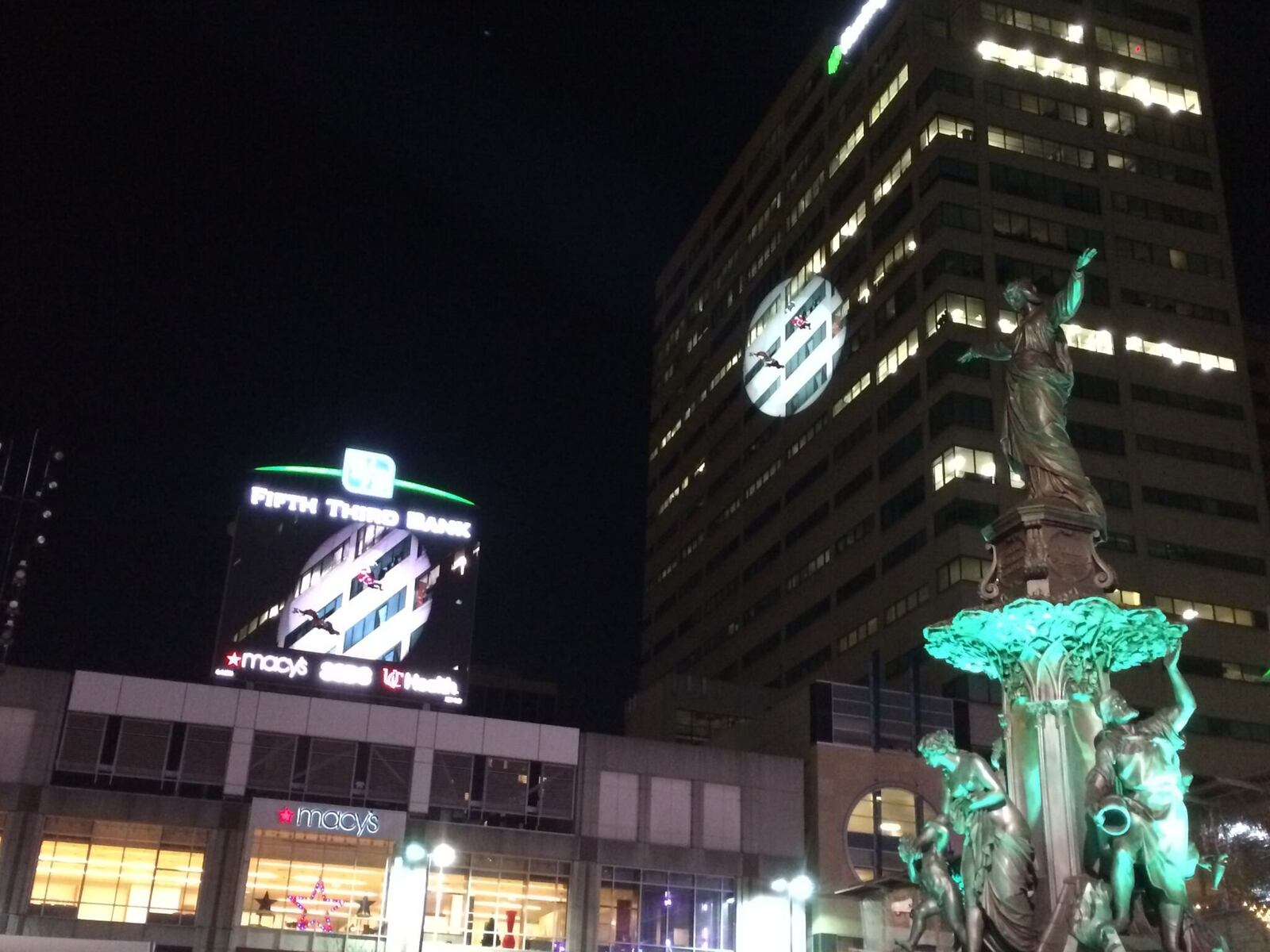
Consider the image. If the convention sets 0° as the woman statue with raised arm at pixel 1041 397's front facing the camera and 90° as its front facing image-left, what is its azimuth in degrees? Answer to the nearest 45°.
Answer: approximately 45°
